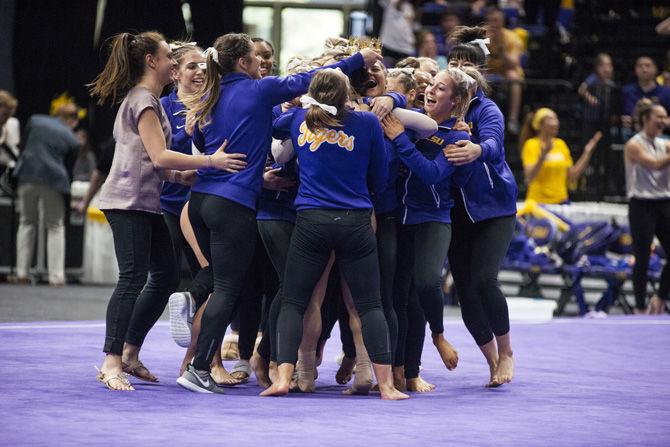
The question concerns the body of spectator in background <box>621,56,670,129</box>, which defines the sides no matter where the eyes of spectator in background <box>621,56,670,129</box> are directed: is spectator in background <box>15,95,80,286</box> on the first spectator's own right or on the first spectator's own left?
on the first spectator's own right

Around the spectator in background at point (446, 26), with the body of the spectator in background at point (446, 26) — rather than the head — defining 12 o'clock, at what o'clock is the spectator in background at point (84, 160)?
the spectator in background at point (84, 160) is roughly at 2 o'clock from the spectator in background at point (446, 26).

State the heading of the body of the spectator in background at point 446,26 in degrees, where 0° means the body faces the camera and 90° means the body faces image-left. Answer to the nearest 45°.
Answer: approximately 0°

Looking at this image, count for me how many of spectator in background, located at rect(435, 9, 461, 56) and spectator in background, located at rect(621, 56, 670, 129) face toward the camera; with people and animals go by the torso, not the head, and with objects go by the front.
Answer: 2

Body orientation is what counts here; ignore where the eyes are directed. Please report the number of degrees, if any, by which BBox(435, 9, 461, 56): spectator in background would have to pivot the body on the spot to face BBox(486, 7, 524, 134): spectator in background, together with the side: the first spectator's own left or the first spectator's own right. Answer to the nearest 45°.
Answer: approximately 45° to the first spectator's own left

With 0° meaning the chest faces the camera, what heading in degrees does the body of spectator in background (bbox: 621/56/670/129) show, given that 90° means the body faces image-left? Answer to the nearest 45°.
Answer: approximately 0°
